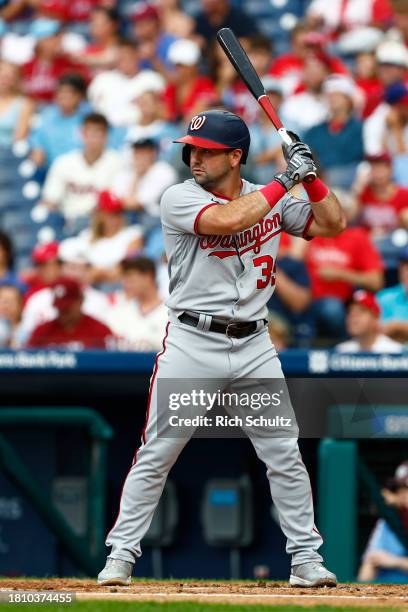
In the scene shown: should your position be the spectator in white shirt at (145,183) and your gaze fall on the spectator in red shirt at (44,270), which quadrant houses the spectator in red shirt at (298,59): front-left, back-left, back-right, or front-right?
back-left

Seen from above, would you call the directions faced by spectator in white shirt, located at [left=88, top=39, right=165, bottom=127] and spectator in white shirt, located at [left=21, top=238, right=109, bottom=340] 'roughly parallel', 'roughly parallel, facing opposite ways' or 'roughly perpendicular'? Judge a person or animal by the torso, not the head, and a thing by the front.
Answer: roughly parallel

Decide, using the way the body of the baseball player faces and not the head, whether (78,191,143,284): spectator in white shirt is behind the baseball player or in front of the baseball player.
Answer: behind

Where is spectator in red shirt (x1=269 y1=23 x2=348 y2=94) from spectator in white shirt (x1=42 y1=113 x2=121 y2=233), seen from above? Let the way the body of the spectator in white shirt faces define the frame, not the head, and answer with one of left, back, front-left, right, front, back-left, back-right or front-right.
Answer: left

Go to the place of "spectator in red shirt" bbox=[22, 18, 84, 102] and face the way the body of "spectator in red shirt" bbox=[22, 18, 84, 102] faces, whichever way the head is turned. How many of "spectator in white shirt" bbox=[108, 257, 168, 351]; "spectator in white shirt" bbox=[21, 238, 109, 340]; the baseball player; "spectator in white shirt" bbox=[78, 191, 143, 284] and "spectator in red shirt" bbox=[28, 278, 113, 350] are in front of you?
5

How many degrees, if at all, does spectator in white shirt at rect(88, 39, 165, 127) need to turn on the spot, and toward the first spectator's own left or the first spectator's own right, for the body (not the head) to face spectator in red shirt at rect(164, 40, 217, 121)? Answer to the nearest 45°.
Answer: approximately 45° to the first spectator's own left

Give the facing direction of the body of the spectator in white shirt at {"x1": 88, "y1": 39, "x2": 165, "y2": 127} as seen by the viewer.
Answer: toward the camera

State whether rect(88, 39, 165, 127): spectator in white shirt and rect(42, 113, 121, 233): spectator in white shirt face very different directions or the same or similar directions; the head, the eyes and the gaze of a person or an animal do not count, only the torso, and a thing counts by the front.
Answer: same or similar directions

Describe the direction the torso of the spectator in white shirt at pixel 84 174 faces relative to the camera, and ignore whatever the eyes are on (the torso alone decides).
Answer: toward the camera

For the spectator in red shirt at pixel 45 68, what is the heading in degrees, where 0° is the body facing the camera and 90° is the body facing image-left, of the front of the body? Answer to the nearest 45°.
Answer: approximately 0°

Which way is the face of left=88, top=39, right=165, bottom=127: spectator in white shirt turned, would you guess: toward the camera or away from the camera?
toward the camera

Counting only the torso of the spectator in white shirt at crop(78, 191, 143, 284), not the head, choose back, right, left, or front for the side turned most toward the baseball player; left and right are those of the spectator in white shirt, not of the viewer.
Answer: front
